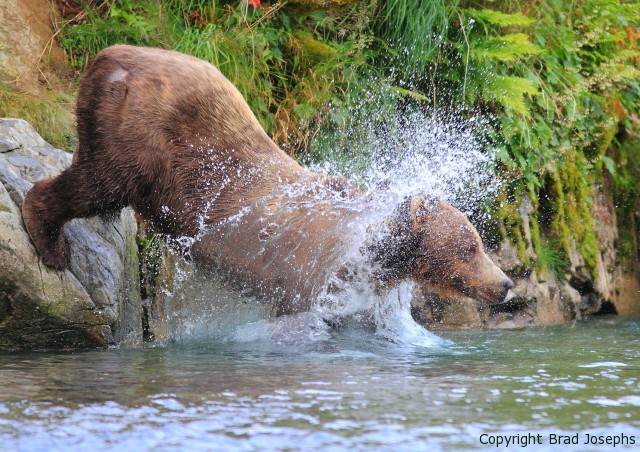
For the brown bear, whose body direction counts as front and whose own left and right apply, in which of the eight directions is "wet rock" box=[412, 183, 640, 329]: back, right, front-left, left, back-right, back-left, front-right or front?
front-left

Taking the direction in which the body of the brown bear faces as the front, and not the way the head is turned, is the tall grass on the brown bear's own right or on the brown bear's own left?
on the brown bear's own left

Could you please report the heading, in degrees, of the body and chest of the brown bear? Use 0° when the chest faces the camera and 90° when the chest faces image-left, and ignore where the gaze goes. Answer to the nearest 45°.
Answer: approximately 270°

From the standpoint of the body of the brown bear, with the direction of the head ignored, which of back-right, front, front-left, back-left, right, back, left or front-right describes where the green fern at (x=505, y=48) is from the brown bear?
front-left

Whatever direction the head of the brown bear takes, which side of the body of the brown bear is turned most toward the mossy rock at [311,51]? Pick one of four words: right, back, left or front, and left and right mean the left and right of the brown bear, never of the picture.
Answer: left
